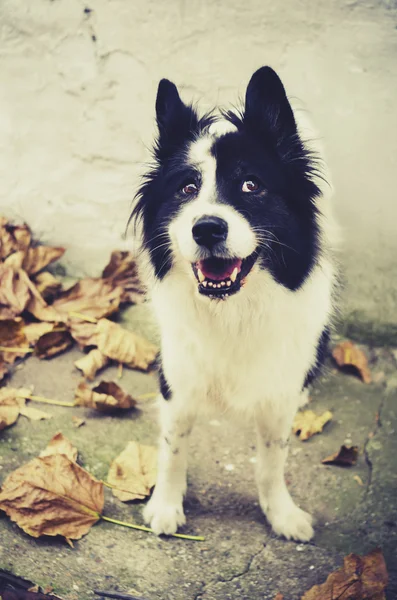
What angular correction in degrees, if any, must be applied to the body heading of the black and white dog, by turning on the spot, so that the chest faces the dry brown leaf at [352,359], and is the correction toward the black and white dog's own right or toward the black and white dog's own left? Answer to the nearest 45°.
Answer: approximately 135° to the black and white dog's own left

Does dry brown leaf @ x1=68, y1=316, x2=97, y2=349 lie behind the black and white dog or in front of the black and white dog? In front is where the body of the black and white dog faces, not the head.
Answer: behind

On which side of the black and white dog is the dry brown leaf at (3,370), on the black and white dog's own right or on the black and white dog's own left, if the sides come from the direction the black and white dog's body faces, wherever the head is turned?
on the black and white dog's own right

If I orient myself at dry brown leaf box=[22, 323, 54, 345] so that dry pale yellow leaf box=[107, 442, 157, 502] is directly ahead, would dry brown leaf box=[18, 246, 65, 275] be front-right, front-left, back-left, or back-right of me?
back-left

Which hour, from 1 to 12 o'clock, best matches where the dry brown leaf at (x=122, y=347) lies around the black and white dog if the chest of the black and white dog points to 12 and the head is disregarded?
The dry brown leaf is roughly at 5 o'clock from the black and white dog.

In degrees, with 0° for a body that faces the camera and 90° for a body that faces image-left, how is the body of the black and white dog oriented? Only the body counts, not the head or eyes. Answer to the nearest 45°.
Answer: approximately 0°

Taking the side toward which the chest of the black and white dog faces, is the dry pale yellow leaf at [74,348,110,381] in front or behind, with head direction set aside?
behind

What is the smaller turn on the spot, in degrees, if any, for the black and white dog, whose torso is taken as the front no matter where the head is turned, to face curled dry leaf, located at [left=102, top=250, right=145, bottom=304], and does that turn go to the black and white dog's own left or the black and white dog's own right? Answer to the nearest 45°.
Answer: approximately 135° to the black and white dog's own right

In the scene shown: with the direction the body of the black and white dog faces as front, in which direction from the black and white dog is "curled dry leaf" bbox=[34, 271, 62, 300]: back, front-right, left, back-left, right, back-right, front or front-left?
back-right

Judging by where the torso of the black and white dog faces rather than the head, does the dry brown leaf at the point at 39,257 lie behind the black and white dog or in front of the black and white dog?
behind
